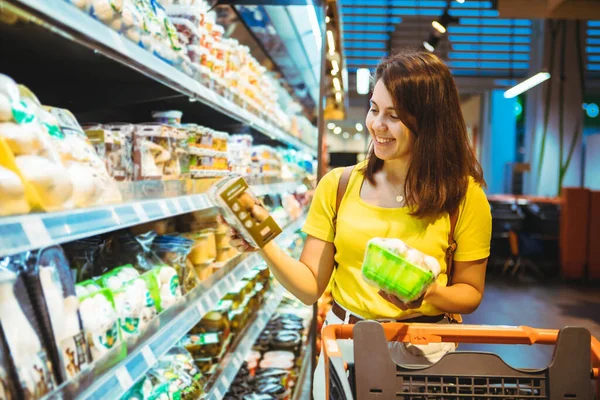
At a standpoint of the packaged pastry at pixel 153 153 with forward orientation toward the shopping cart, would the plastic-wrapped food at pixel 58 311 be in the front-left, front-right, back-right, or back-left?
front-right

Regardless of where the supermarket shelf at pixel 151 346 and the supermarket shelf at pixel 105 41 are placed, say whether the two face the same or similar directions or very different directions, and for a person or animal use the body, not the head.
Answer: same or similar directions

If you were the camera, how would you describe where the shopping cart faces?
facing the viewer

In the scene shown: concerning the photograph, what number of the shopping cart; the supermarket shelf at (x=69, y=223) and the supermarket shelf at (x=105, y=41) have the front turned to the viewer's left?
0

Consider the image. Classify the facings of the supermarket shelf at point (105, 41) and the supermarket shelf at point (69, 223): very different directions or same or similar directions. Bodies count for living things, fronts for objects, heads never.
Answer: same or similar directions

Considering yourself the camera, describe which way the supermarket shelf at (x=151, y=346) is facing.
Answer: facing the viewer and to the right of the viewer

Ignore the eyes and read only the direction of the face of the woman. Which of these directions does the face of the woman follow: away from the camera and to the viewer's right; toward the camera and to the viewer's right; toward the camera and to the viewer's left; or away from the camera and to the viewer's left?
toward the camera and to the viewer's left
